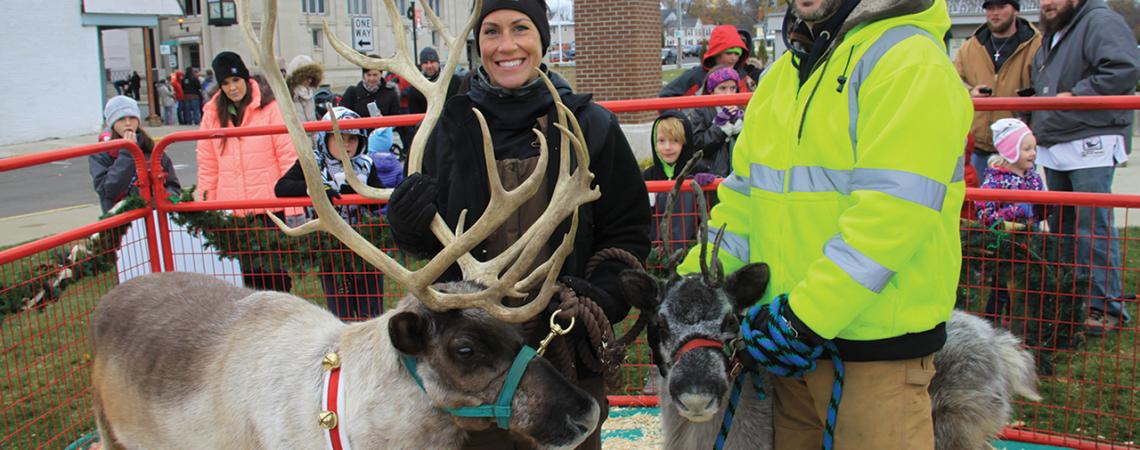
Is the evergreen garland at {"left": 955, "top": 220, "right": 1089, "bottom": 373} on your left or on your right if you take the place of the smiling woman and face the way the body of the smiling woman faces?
on your left

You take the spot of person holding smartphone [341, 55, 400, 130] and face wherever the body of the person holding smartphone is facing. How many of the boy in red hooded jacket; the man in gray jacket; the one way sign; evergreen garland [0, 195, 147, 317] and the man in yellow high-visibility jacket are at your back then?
1

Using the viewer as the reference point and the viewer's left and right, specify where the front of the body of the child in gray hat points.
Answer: facing the viewer and to the right of the viewer

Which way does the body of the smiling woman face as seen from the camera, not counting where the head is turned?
toward the camera

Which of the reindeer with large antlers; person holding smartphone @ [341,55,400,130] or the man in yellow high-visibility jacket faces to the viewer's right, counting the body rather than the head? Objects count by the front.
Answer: the reindeer with large antlers

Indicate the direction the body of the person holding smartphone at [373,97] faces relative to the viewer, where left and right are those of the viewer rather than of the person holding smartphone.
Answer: facing the viewer

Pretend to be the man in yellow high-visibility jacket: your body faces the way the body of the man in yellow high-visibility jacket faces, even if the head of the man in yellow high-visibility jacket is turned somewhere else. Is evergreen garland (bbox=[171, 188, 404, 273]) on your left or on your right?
on your right

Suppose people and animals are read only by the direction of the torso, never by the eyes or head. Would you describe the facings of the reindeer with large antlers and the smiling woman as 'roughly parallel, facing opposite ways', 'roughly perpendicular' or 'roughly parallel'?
roughly perpendicular

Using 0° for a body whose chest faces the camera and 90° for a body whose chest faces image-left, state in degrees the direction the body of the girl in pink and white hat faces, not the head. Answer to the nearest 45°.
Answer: approximately 315°

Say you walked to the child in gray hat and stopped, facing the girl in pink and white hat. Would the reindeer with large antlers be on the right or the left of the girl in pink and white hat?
right

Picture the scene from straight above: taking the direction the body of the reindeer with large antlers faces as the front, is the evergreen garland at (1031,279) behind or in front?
in front

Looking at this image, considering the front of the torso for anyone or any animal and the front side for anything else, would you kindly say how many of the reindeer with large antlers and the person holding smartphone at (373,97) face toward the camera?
1

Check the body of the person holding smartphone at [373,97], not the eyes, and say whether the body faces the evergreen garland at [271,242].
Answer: yes
